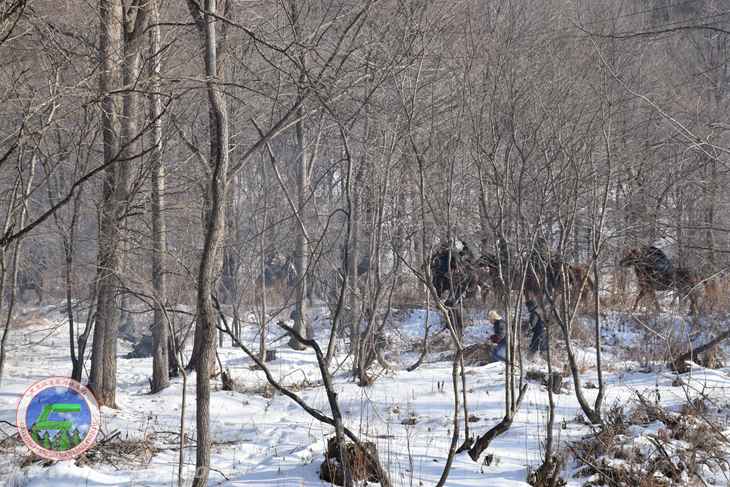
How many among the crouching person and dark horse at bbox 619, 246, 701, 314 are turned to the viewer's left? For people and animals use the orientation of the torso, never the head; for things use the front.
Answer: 2

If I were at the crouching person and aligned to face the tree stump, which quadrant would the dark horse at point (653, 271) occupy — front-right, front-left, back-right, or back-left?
back-left

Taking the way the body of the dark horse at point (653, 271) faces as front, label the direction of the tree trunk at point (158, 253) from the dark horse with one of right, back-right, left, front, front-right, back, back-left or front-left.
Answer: front-left

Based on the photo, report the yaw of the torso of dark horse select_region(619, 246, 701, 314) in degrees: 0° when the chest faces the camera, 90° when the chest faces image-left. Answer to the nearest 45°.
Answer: approximately 90°

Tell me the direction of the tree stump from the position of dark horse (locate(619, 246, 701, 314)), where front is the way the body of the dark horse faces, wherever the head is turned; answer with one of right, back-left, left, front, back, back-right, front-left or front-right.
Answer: left

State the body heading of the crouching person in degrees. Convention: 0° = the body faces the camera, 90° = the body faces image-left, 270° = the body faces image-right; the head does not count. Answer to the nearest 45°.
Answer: approximately 90°

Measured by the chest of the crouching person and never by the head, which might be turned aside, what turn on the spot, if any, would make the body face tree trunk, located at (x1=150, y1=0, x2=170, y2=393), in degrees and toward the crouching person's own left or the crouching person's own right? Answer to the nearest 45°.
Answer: approximately 45° to the crouching person's own left

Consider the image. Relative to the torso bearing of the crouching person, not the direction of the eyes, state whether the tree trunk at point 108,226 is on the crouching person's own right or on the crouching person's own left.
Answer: on the crouching person's own left

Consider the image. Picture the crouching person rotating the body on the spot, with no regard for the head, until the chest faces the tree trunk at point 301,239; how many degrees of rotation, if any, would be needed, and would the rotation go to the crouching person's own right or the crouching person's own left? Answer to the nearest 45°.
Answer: approximately 45° to the crouching person's own right

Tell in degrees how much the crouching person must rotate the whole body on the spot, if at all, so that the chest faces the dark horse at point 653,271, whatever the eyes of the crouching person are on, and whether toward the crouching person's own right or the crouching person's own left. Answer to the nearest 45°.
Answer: approximately 135° to the crouching person's own right

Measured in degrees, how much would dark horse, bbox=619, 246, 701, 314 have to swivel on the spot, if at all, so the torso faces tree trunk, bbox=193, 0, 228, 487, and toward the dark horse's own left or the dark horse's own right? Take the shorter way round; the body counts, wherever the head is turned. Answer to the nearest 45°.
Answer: approximately 90° to the dark horse's own left

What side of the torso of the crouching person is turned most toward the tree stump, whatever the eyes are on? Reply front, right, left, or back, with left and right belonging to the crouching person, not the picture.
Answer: left
